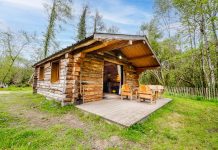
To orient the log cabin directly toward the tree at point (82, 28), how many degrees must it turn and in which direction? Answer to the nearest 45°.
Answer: approximately 135° to its left

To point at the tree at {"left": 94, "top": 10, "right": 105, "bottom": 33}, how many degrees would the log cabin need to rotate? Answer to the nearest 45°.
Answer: approximately 135° to its left

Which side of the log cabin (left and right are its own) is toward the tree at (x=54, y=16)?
back

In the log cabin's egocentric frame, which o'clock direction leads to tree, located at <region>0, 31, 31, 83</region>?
The tree is roughly at 6 o'clock from the log cabin.

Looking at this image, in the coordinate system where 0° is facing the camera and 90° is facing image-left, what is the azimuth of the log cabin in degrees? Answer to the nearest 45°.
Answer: approximately 315°
